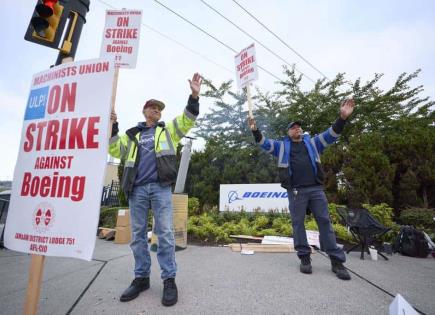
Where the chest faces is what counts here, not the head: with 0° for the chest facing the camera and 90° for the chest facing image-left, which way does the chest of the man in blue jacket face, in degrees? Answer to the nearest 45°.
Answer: approximately 0°

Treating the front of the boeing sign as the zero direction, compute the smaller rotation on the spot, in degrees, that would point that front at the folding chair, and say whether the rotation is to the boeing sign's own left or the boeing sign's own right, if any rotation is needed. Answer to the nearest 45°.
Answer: approximately 45° to the boeing sign's own left

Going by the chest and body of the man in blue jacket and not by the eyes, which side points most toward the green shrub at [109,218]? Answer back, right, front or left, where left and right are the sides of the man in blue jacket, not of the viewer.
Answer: right

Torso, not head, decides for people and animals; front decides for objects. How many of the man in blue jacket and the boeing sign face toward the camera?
2

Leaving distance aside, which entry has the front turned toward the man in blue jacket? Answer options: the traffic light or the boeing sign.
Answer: the boeing sign

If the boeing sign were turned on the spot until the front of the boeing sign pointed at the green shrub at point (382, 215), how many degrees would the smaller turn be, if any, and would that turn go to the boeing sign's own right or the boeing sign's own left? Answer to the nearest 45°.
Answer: approximately 45° to the boeing sign's own left

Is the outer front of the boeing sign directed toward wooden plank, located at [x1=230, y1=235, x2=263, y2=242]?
yes

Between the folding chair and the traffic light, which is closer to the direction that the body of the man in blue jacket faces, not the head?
the traffic light

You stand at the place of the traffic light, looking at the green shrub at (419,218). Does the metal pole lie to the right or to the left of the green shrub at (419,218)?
left

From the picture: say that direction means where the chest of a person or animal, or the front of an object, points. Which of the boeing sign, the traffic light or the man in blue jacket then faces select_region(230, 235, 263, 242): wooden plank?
the boeing sign

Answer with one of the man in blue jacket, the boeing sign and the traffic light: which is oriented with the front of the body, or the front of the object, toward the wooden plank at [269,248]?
the boeing sign

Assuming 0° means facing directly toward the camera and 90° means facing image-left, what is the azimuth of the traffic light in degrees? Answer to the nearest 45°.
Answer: approximately 45°
